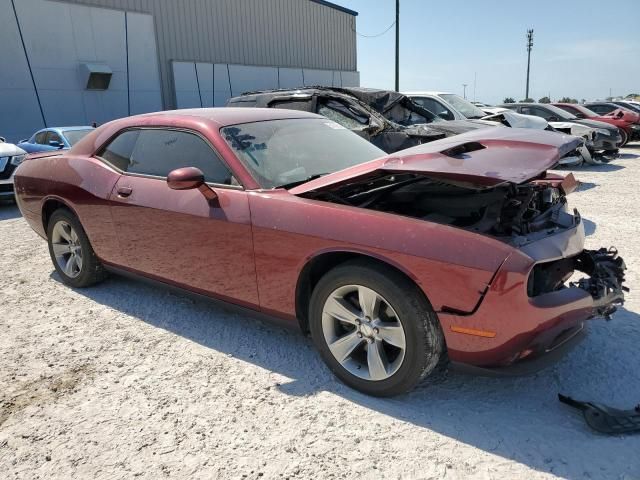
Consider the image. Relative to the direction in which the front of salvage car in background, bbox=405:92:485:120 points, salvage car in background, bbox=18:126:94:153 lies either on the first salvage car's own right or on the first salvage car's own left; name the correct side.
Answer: on the first salvage car's own right

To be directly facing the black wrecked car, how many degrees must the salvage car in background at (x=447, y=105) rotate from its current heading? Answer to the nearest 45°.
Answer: approximately 45° to its right

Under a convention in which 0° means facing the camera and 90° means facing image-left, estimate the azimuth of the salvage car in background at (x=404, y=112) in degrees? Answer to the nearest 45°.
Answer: approximately 315°

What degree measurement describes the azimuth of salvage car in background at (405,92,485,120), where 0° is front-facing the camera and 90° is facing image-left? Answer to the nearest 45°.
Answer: approximately 315°

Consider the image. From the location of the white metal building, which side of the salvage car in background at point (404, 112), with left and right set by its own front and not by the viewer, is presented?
back
